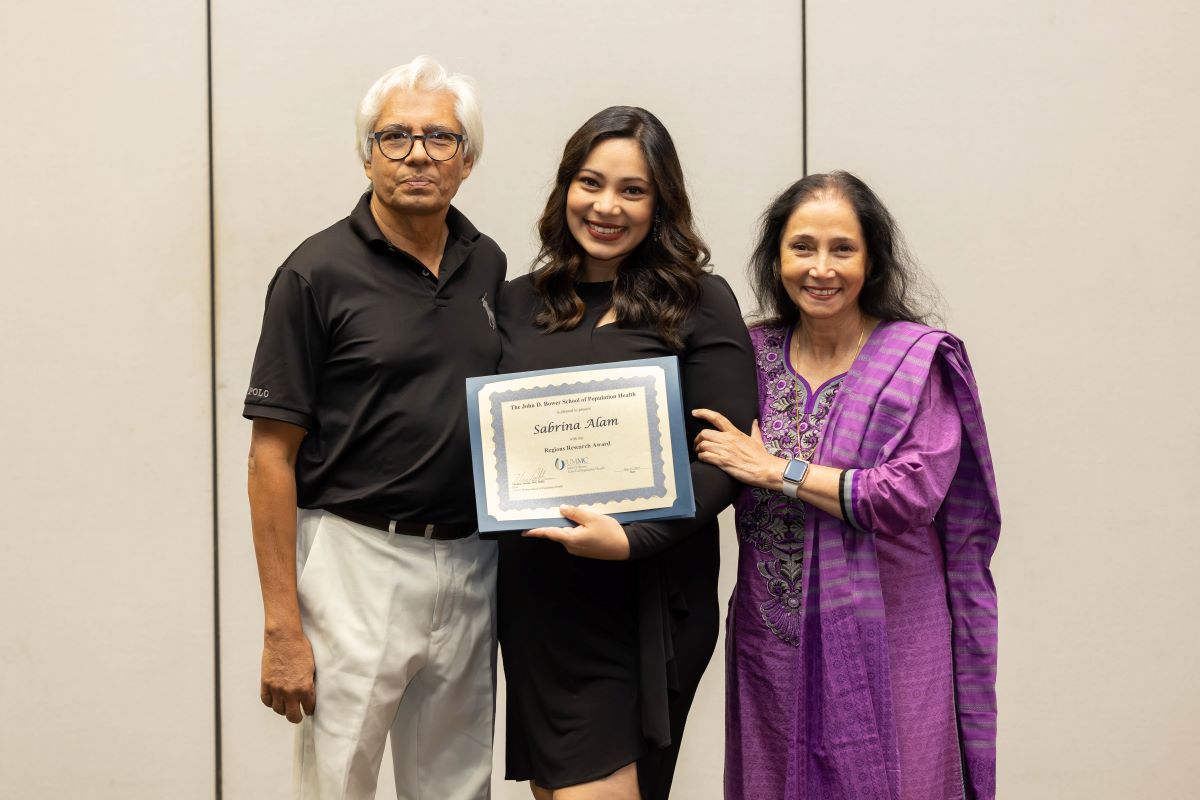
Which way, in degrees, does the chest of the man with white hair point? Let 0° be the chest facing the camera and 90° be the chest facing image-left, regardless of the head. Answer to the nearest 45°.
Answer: approximately 315°

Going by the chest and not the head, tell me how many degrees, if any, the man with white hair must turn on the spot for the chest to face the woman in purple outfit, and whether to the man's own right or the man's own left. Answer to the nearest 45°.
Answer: approximately 45° to the man's own left

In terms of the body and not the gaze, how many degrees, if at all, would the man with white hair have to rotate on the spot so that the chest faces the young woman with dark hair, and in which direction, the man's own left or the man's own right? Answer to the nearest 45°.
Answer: approximately 45° to the man's own left
